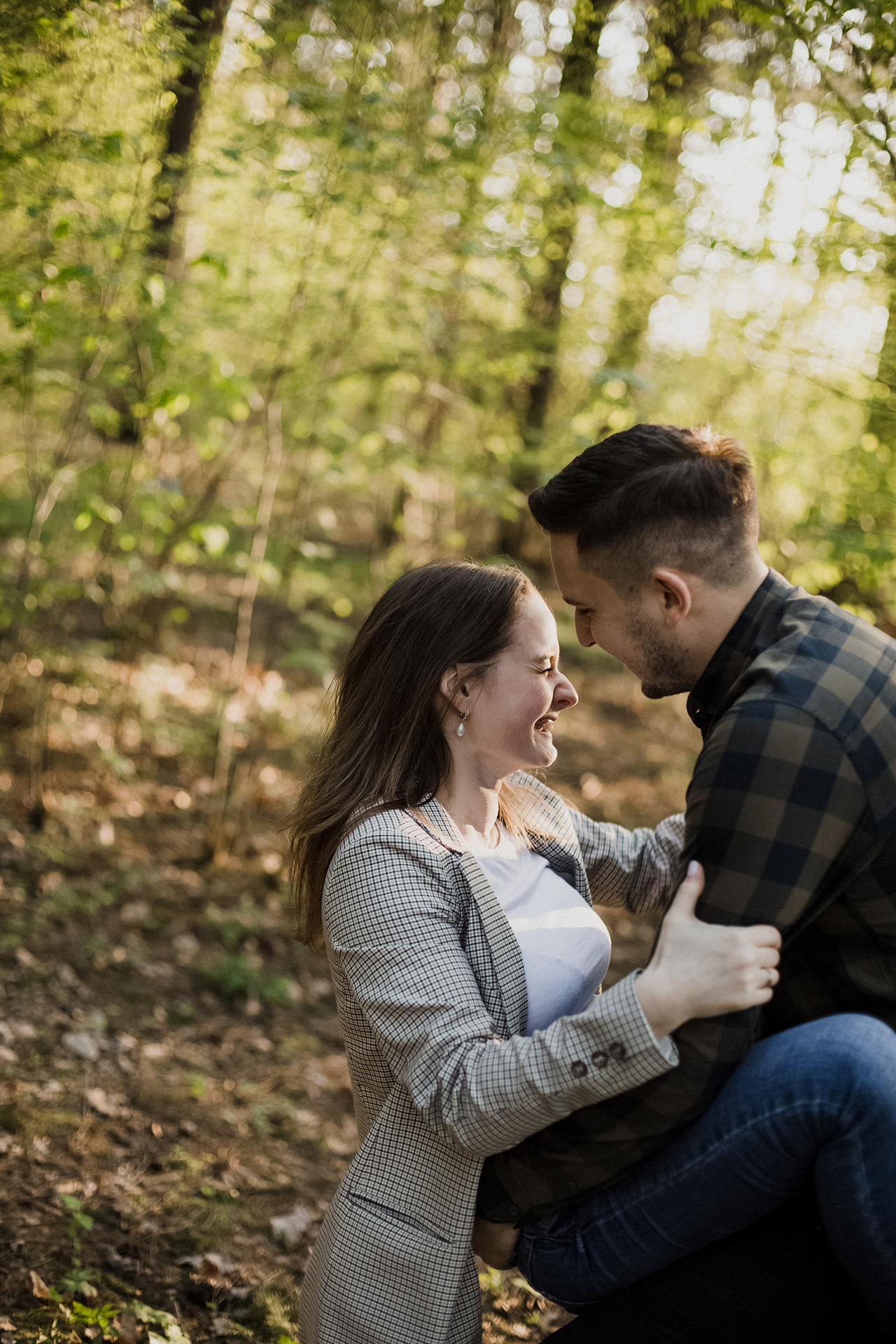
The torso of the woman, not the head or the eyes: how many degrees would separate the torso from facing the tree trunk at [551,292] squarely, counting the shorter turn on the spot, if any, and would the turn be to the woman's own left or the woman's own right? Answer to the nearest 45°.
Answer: approximately 90° to the woman's own left

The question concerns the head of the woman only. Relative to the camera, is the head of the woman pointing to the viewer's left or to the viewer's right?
to the viewer's right

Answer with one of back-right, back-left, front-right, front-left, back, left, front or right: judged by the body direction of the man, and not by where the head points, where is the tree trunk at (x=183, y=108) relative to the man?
front-right

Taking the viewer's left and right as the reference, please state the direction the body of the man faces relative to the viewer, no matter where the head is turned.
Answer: facing to the left of the viewer

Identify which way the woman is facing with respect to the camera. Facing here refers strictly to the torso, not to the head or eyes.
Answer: to the viewer's right

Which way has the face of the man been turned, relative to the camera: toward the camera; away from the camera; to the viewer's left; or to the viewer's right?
to the viewer's left

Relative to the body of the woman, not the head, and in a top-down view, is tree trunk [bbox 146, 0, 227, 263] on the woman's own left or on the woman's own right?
on the woman's own left
